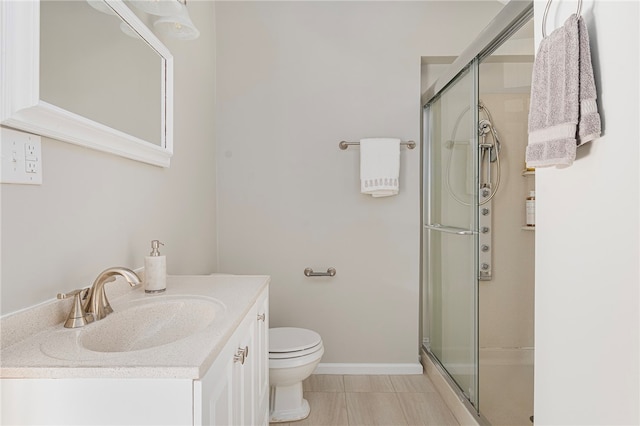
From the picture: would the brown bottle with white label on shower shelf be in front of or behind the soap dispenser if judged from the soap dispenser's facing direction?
in front

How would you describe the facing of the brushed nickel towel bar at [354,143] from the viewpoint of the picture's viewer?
facing the viewer

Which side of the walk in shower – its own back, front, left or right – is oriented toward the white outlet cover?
front

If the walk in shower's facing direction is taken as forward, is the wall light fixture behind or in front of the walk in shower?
in front

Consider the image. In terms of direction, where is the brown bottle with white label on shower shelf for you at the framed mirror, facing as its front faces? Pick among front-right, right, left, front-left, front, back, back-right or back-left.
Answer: front-left

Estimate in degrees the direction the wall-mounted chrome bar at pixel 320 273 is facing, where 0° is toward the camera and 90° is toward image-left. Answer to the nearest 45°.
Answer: approximately 0°

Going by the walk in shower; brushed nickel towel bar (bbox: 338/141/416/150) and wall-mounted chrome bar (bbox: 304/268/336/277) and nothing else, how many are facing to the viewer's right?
0

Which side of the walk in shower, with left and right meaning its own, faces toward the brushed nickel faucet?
front
